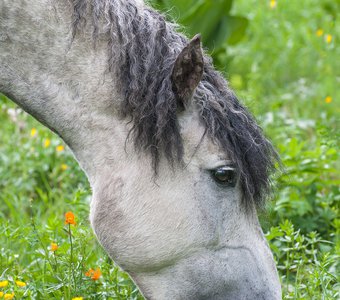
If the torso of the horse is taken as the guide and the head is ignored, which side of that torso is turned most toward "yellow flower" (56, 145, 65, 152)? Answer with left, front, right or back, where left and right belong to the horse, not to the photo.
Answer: left

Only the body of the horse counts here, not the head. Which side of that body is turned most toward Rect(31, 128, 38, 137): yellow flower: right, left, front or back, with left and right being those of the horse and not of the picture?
left

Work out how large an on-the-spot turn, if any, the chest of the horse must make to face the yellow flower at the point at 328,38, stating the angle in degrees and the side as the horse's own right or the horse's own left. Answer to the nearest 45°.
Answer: approximately 45° to the horse's own left

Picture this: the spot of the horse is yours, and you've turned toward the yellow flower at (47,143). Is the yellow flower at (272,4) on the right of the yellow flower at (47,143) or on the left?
right

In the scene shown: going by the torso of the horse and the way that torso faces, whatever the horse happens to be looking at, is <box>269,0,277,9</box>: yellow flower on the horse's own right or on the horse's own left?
on the horse's own left

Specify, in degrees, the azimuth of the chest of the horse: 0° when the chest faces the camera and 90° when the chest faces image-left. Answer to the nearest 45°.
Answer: approximately 270°
